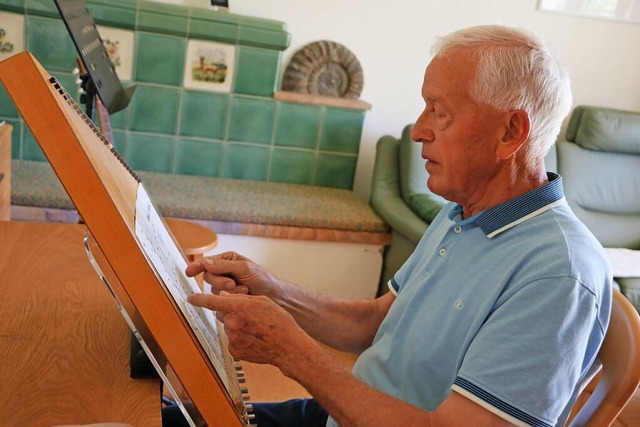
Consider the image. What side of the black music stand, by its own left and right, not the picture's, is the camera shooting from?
right

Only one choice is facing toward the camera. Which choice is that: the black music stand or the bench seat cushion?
the bench seat cushion

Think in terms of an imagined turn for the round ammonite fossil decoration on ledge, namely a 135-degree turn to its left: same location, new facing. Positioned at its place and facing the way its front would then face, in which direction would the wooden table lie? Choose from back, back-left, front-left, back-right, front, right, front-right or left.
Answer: back-right

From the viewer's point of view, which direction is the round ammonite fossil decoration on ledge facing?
toward the camera

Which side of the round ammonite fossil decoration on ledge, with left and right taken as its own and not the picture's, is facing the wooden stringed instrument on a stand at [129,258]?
front

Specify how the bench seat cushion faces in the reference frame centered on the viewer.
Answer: facing the viewer

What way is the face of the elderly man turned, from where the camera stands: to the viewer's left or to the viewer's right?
to the viewer's left

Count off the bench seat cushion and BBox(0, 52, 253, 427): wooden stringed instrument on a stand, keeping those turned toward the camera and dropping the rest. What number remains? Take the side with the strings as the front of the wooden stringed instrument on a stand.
1

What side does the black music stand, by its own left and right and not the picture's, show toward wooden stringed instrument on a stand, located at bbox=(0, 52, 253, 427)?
right

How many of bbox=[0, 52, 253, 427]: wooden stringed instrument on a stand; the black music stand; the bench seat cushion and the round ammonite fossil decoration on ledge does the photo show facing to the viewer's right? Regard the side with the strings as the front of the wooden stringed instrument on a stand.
2

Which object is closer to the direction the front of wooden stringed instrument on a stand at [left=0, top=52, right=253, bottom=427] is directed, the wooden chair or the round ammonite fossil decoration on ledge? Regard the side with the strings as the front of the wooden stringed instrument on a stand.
the wooden chair

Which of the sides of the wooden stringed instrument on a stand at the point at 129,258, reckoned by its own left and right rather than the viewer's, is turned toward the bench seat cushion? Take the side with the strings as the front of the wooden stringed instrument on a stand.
left

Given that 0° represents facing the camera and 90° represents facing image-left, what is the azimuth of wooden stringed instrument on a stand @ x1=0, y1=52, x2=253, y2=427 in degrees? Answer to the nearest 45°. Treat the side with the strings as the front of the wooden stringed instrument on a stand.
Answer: approximately 270°
